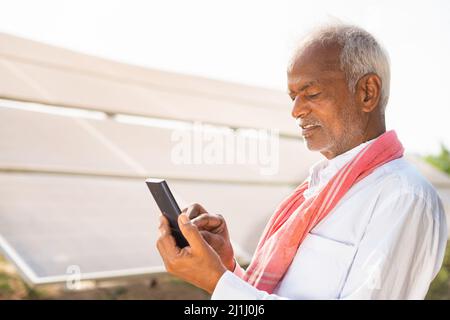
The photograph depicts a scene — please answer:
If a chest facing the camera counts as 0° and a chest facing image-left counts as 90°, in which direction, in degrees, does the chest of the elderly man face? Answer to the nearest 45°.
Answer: approximately 45°

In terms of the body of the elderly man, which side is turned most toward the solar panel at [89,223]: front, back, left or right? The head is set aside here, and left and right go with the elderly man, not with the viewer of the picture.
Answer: right
